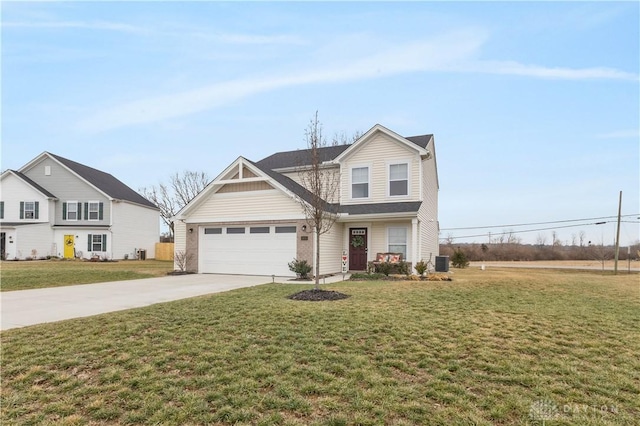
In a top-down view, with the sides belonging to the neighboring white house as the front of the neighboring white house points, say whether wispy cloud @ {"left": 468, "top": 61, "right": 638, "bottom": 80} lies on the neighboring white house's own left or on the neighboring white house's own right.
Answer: on the neighboring white house's own left

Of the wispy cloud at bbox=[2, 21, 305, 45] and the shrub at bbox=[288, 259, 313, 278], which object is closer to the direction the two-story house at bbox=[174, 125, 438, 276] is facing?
the shrub

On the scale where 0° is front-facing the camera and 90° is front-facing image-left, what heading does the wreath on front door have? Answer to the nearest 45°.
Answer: approximately 0°

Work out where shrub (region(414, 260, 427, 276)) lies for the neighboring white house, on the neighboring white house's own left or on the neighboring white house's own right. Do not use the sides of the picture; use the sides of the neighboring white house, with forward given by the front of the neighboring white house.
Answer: on the neighboring white house's own left

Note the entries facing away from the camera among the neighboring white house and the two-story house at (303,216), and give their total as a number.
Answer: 0

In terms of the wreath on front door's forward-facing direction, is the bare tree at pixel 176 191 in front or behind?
behind

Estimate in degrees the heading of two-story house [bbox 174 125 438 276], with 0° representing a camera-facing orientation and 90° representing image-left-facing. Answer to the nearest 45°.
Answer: approximately 0°
